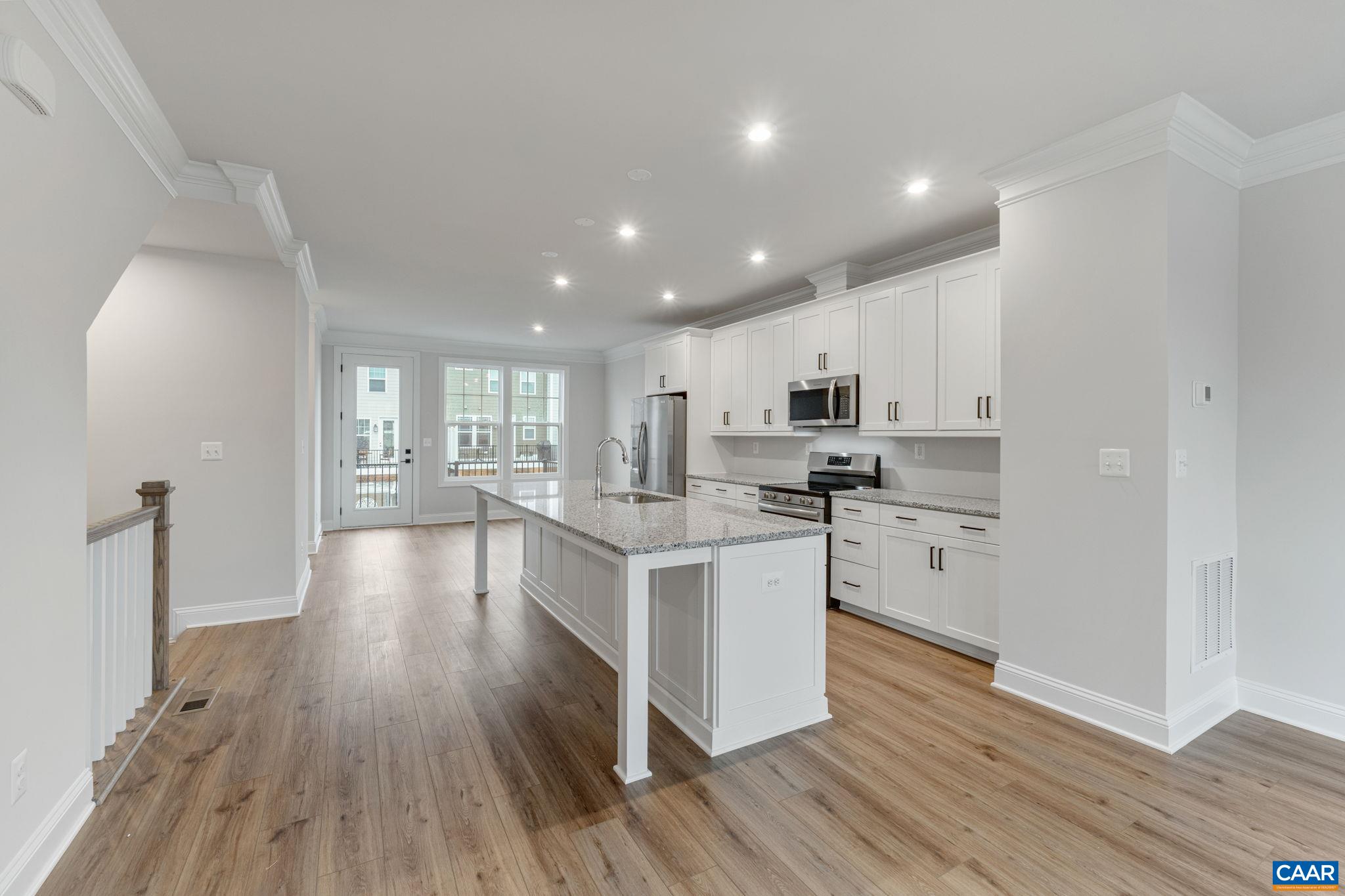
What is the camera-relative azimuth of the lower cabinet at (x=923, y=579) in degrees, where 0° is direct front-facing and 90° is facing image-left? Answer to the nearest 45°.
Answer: approximately 45°

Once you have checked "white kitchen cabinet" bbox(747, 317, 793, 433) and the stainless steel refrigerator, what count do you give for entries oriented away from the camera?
0

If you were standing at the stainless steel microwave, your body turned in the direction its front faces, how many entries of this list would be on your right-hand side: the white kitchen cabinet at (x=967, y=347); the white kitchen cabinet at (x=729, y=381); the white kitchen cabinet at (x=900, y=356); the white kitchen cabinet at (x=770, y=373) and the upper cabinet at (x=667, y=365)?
3

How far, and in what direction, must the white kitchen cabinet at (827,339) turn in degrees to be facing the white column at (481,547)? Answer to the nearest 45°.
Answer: approximately 45° to its right

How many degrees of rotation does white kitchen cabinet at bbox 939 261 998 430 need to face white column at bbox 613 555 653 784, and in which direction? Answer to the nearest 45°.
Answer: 0° — it already faces it
